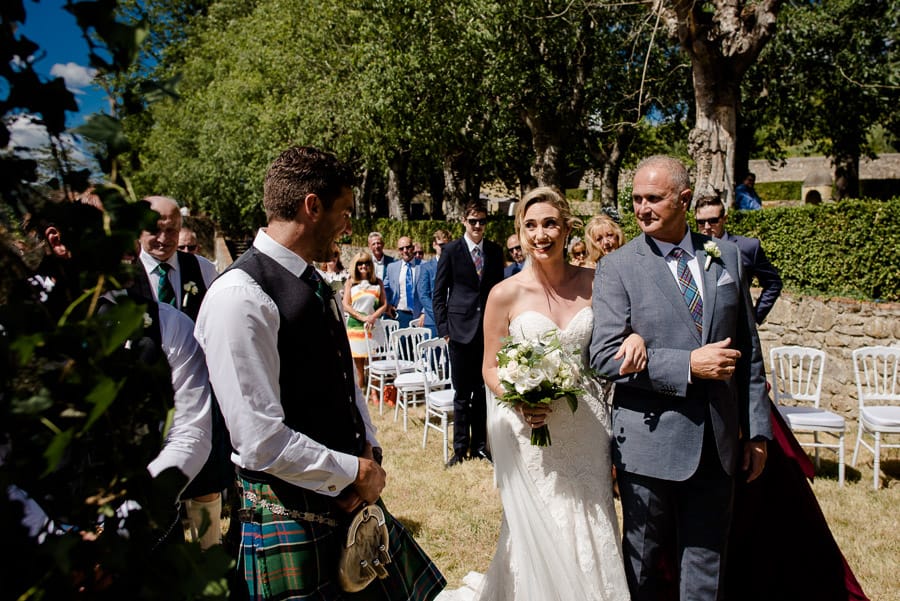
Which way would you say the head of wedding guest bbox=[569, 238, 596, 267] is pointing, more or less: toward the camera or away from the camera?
toward the camera

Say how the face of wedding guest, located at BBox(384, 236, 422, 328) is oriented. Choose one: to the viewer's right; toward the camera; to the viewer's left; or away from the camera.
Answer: toward the camera

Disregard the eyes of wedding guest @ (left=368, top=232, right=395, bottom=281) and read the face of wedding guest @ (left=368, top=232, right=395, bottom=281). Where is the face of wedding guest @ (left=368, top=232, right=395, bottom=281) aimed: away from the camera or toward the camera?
toward the camera

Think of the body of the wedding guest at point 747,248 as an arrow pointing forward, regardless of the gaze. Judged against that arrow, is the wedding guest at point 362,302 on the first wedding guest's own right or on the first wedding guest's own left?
on the first wedding guest's own right

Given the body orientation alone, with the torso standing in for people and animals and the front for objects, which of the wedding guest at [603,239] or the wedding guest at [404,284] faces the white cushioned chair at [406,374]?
the wedding guest at [404,284]

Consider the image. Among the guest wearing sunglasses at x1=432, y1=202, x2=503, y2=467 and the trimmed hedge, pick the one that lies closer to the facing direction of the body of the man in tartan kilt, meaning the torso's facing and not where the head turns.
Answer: the trimmed hedge

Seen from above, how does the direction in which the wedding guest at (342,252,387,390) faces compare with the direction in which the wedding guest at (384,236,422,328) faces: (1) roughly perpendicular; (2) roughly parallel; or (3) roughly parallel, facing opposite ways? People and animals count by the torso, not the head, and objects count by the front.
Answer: roughly parallel

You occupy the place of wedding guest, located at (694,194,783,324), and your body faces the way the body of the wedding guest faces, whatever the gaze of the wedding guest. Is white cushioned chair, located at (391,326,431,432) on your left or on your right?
on your right

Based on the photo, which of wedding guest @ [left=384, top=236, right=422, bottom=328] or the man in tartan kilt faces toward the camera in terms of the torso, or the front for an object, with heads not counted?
the wedding guest

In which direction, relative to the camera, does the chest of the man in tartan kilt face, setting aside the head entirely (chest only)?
to the viewer's right

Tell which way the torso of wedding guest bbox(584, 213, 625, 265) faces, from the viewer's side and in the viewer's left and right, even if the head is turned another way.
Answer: facing the viewer

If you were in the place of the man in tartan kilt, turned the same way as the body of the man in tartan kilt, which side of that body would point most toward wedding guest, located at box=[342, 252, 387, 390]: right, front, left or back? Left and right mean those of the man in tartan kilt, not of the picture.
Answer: left

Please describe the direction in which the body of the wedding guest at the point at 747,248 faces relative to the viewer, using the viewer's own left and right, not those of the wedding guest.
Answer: facing the viewer and to the left of the viewer

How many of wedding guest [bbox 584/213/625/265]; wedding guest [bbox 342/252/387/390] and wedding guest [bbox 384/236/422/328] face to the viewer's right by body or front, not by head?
0

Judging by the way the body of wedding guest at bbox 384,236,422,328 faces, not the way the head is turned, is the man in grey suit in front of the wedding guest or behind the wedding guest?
in front

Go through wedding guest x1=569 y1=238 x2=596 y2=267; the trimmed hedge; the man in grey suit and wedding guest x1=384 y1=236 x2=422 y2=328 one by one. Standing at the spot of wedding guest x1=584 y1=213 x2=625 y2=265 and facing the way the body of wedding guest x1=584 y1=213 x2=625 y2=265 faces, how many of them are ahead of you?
1

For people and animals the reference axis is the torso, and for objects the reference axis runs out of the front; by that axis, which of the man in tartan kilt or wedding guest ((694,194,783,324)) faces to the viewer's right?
the man in tartan kilt
